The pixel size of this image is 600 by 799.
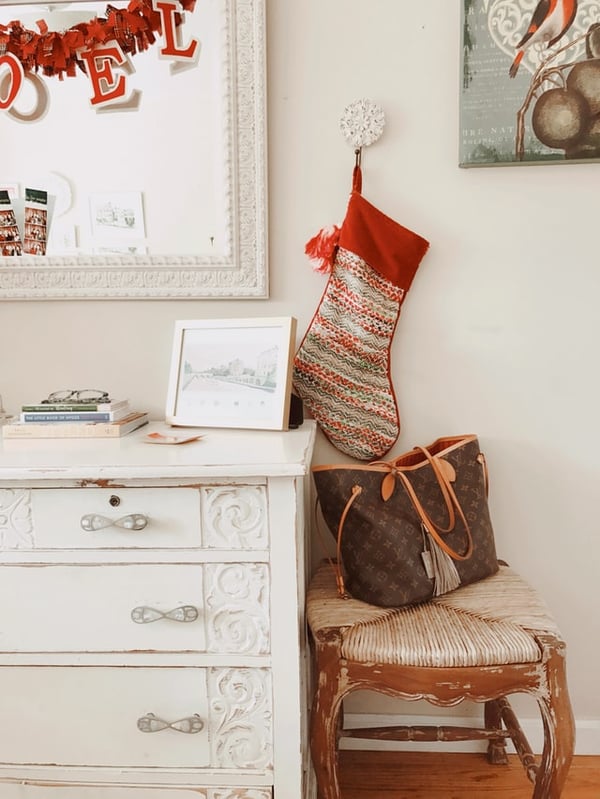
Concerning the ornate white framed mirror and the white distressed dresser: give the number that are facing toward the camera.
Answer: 2

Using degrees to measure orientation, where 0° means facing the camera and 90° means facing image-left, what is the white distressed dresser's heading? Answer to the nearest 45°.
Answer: approximately 0°

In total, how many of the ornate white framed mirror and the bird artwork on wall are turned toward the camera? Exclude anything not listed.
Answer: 2
